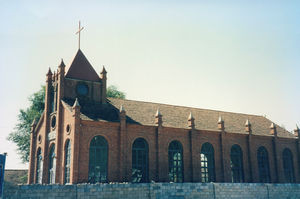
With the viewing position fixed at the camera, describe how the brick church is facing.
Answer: facing the viewer and to the left of the viewer
